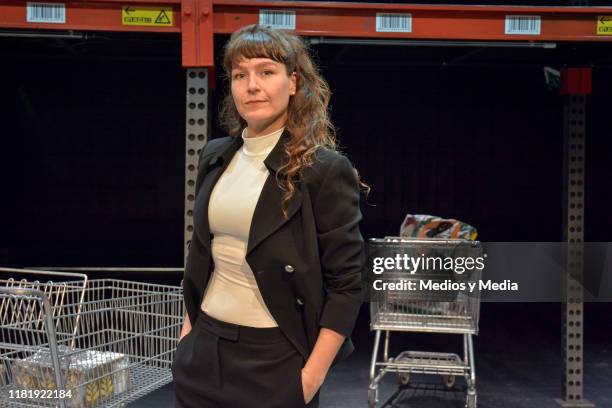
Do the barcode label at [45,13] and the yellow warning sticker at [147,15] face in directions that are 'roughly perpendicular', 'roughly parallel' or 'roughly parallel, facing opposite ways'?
roughly parallel

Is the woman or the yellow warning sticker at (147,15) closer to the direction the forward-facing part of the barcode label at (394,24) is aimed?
the woman

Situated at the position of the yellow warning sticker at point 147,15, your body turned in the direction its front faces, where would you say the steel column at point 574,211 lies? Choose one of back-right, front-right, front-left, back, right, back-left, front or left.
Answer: left

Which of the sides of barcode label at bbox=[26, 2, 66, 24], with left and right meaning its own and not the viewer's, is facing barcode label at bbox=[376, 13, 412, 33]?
left

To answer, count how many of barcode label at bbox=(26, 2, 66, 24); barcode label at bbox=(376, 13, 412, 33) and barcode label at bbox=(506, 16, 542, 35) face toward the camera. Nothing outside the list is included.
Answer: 3

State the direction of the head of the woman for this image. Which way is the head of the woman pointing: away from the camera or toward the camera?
toward the camera

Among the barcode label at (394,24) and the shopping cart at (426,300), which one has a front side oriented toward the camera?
the barcode label

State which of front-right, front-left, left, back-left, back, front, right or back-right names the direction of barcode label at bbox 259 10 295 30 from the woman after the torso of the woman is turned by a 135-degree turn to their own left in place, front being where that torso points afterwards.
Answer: left

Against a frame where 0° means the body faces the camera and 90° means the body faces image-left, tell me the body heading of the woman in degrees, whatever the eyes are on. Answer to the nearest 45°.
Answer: approximately 45°

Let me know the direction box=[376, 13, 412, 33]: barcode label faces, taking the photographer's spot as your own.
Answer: facing the viewer

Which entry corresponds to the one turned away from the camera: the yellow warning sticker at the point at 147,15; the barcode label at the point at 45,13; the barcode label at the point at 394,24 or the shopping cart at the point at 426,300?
the shopping cart
